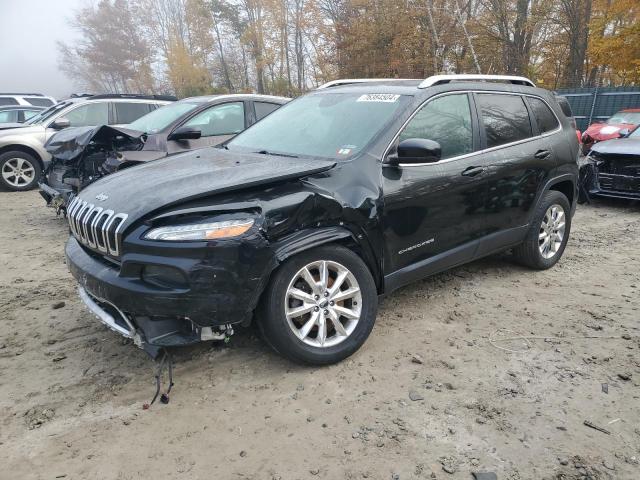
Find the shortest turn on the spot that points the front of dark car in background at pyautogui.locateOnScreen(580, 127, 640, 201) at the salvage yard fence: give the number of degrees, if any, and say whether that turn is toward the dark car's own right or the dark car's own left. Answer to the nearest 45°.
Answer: approximately 135° to the dark car's own right

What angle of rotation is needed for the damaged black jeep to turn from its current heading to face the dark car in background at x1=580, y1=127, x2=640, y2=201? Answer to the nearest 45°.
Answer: approximately 180°

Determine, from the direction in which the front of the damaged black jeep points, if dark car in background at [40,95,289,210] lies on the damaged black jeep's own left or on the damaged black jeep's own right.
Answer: on the damaged black jeep's own right

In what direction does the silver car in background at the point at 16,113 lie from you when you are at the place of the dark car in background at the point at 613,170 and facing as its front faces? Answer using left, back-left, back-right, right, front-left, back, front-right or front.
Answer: front-right

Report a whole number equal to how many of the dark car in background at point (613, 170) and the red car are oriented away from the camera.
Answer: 0

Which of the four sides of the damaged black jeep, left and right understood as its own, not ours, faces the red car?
back

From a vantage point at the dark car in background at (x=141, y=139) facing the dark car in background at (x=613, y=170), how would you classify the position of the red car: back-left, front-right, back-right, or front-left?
front-left

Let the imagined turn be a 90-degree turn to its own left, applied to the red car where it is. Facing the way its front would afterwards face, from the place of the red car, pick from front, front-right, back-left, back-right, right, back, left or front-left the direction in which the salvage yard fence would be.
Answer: back-left

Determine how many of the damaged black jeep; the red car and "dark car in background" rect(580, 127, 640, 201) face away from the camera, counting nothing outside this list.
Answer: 0

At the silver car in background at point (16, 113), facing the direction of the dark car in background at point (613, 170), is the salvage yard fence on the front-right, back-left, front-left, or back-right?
front-left

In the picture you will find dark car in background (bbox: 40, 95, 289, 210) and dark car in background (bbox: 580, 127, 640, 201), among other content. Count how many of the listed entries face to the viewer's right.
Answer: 0

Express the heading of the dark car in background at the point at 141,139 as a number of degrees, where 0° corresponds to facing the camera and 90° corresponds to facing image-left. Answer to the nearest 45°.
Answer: approximately 45°

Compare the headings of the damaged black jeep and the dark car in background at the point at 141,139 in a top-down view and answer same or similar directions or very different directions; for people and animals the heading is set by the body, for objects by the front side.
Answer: same or similar directions

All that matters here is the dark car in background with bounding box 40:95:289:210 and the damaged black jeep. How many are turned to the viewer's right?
0

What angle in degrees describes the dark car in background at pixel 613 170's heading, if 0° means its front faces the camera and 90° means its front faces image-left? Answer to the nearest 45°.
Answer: approximately 45°

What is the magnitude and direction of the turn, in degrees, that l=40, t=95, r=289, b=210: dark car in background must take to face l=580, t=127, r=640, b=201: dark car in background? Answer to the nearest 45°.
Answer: approximately 135° to its left
